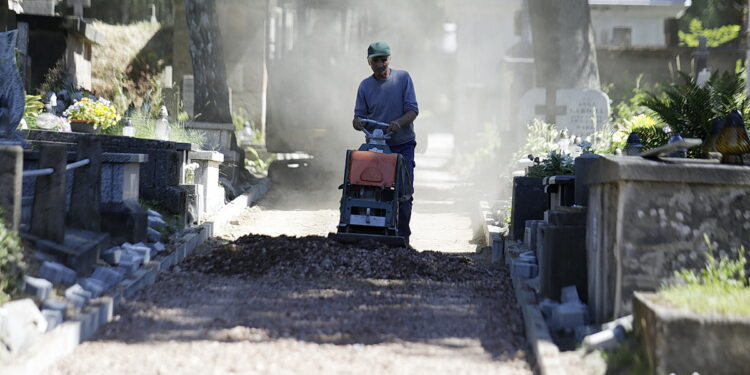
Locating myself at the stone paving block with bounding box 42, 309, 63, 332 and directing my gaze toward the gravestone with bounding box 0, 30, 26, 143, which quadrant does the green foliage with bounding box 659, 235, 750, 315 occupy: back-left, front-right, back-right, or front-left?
back-right

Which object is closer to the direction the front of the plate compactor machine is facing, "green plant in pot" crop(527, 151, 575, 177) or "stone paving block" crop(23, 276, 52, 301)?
the stone paving block

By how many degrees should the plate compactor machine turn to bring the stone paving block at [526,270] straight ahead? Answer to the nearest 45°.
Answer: approximately 45° to its left

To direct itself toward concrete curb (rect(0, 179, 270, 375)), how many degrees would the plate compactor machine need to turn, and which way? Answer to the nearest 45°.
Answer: approximately 45° to its right

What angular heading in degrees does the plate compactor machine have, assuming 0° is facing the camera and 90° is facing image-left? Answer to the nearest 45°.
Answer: approximately 0°

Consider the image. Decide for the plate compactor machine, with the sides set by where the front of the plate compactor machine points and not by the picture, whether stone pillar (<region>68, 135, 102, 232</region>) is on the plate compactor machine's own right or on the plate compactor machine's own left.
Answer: on the plate compactor machine's own right

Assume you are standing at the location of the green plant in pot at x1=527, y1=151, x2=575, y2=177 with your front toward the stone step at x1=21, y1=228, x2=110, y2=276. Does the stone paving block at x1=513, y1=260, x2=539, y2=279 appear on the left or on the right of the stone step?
left
